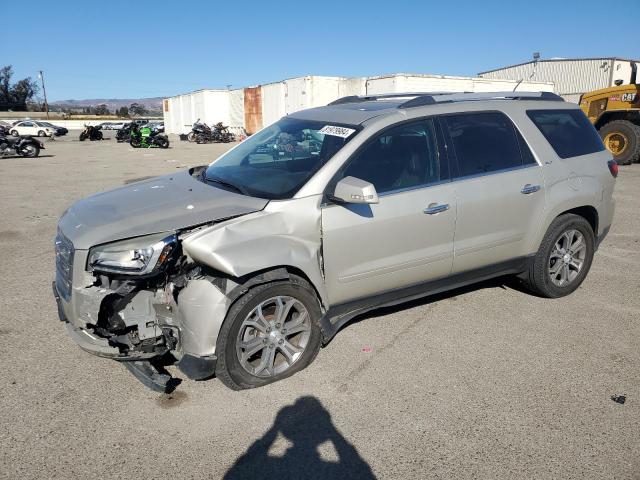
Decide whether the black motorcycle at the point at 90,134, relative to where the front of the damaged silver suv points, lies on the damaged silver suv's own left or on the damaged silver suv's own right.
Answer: on the damaged silver suv's own right

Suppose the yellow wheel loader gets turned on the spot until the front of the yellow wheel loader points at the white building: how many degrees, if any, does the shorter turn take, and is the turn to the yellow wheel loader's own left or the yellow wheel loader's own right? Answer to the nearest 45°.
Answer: approximately 90° to the yellow wheel loader's own left

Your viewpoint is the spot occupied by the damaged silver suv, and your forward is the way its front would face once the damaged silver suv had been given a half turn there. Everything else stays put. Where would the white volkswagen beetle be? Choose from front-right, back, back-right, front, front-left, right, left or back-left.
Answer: left

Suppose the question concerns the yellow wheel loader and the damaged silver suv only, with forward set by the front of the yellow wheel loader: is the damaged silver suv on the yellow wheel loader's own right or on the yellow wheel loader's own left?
on the yellow wheel loader's own right

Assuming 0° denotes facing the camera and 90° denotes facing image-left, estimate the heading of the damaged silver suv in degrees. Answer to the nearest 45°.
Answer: approximately 45°

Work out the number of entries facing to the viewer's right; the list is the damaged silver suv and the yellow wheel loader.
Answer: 1

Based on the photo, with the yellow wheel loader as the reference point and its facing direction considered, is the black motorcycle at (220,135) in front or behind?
behind

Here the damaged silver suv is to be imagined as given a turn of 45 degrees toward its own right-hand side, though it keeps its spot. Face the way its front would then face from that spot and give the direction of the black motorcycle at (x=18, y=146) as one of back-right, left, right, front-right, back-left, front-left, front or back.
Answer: front-right

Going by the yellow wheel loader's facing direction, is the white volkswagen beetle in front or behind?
behind

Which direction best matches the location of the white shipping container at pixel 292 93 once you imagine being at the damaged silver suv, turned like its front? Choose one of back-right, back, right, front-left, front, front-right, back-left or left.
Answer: back-right

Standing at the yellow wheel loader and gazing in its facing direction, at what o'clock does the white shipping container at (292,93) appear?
The white shipping container is roughly at 7 o'clock from the yellow wheel loader.

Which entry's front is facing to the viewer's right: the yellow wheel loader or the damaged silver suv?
the yellow wheel loader

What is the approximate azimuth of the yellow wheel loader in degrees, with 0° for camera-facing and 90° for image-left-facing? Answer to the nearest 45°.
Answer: approximately 270°
